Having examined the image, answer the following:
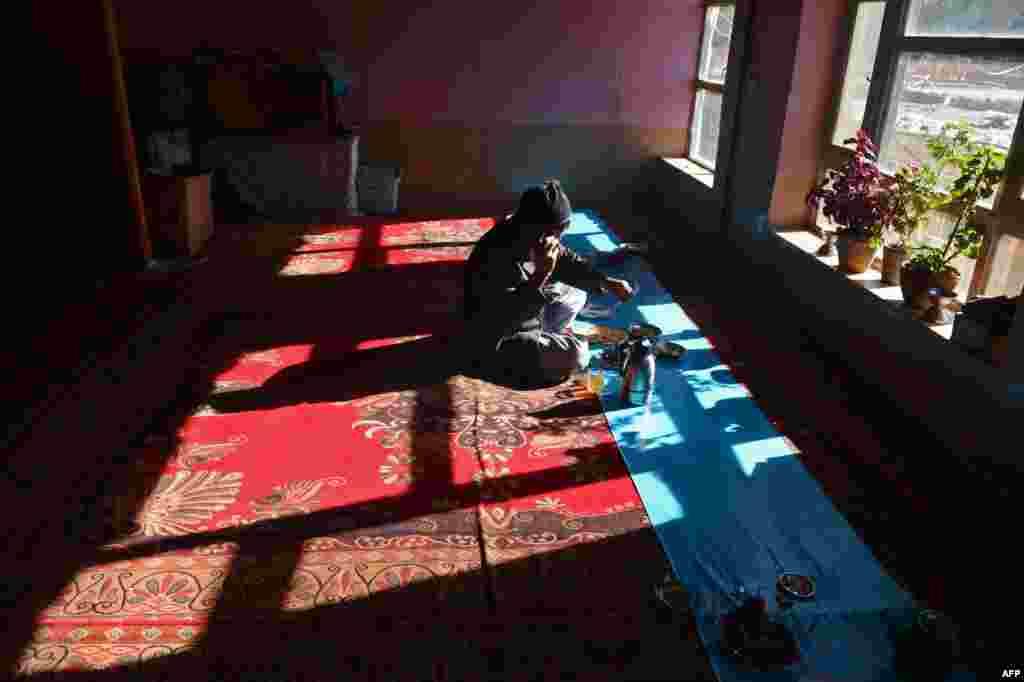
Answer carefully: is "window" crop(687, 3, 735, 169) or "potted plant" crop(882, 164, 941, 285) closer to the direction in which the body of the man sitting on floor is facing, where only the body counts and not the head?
the potted plant

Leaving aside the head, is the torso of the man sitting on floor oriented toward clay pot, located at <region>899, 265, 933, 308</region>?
yes

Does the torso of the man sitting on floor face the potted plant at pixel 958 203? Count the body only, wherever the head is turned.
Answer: yes

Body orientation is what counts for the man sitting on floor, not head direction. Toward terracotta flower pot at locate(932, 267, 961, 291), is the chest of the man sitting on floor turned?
yes

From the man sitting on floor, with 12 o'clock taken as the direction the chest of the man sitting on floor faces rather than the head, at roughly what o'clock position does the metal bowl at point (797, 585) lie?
The metal bowl is roughly at 2 o'clock from the man sitting on floor.

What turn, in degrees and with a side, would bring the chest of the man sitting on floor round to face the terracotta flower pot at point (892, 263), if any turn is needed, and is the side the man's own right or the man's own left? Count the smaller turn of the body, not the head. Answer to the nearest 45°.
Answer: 0° — they already face it

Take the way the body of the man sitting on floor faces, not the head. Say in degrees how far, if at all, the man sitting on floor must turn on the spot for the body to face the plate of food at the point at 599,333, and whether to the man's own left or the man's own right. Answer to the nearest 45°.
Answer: approximately 45° to the man's own left

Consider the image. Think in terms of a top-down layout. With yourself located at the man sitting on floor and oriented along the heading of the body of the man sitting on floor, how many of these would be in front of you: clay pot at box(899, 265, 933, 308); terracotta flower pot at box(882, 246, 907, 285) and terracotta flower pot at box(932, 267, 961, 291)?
3

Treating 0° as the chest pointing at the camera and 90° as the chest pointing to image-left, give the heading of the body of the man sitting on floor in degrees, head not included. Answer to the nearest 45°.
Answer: approximately 270°

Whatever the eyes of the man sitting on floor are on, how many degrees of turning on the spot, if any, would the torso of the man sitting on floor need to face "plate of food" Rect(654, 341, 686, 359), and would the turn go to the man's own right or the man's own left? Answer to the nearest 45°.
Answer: approximately 45° to the man's own left
